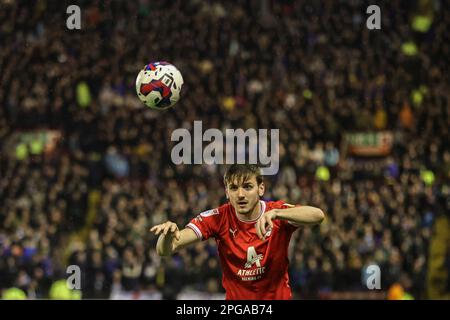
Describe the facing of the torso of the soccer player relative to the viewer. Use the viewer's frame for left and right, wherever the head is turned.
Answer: facing the viewer
